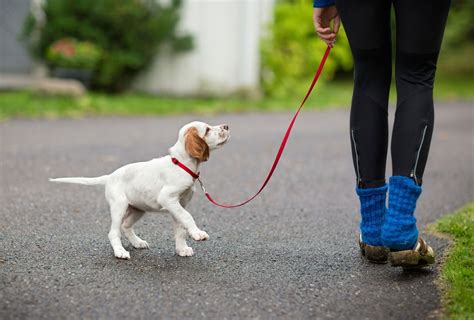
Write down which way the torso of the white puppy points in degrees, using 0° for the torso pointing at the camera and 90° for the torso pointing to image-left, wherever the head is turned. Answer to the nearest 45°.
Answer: approximately 270°
